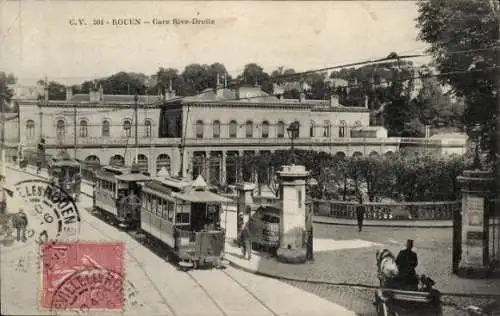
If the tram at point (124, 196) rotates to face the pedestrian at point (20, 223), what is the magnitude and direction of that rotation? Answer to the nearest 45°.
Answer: approximately 90° to its right

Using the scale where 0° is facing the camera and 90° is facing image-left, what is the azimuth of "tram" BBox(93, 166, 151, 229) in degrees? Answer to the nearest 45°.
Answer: approximately 315°

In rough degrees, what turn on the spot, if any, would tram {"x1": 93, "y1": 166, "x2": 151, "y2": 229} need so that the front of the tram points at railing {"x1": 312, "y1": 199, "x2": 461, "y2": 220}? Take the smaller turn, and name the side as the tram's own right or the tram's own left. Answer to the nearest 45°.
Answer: approximately 45° to the tram's own left

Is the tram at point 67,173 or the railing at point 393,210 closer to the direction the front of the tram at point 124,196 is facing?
the railing

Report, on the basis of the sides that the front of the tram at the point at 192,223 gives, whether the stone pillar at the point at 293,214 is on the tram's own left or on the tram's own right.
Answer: on the tram's own left

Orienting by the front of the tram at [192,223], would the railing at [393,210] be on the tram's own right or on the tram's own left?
on the tram's own left

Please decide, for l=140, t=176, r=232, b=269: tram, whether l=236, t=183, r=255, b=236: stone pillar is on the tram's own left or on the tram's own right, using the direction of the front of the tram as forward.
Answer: on the tram's own left
